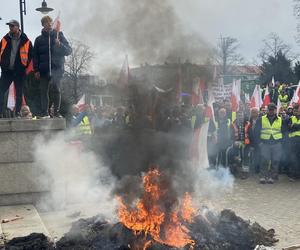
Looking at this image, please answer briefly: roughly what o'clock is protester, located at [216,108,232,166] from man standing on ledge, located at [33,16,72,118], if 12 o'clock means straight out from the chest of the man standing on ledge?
The protester is roughly at 8 o'clock from the man standing on ledge.

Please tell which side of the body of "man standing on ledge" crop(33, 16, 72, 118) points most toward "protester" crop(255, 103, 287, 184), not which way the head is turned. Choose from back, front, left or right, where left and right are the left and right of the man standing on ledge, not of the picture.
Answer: left

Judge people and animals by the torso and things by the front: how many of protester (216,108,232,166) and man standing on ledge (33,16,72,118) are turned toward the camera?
2

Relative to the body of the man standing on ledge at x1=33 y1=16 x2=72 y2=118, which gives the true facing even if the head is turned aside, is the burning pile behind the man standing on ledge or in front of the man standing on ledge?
in front

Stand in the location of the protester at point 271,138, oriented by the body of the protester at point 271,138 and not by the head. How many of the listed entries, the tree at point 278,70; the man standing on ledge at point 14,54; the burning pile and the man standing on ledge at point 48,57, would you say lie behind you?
1

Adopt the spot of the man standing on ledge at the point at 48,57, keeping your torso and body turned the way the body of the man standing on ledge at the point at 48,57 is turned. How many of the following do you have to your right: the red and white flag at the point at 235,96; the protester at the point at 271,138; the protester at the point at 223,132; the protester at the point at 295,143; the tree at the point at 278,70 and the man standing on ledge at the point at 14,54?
1

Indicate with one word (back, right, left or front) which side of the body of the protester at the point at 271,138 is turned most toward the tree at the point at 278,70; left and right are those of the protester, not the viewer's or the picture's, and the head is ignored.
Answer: back

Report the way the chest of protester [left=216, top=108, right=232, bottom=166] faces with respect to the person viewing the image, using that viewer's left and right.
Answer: facing the viewer

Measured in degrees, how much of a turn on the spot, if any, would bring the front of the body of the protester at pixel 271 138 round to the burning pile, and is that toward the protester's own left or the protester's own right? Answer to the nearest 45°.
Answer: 0° — they already face it

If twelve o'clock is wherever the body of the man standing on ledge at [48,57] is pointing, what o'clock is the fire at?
The fire is roughly at 11 o'clock from the man standing on ledge.

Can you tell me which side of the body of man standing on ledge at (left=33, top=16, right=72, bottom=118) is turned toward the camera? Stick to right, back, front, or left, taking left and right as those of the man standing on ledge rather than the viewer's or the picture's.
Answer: front

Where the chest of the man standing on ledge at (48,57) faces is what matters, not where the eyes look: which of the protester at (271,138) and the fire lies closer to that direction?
the fire

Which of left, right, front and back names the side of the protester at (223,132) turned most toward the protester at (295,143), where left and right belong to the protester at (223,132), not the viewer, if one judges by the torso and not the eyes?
left

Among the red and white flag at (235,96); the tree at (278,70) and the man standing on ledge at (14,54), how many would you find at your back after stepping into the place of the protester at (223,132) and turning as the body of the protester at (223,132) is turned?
2

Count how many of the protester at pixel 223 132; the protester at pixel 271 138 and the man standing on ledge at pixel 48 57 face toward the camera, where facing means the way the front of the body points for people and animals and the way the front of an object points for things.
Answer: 3

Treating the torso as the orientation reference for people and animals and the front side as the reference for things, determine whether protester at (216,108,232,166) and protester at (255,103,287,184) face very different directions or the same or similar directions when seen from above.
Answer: same or similar directions
